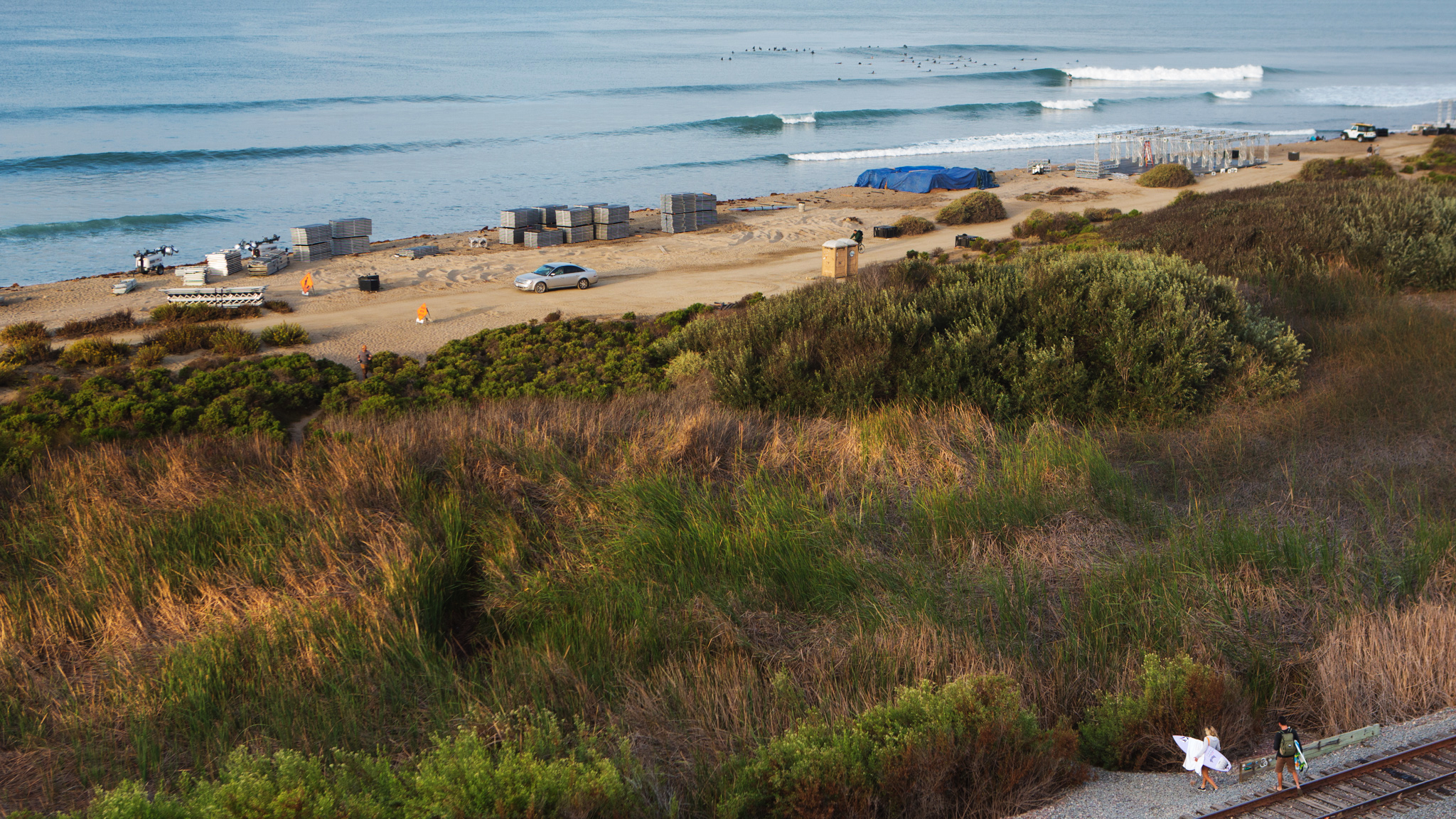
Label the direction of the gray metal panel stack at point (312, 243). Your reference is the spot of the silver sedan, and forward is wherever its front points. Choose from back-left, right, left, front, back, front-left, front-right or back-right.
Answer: right

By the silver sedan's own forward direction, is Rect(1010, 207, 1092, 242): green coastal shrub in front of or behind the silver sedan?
behind

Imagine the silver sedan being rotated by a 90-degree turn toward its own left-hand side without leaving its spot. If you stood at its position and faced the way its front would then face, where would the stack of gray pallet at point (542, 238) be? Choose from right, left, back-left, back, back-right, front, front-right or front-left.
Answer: back-left

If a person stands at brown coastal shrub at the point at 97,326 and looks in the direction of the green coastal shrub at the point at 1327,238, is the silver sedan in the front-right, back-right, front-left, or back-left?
front-left

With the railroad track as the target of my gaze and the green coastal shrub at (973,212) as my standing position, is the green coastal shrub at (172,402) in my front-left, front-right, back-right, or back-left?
front-right

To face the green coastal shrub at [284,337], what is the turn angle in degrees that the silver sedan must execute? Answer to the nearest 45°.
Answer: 0° — it already faces it

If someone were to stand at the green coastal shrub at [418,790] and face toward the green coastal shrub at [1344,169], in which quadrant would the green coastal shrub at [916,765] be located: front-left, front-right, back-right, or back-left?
front-right

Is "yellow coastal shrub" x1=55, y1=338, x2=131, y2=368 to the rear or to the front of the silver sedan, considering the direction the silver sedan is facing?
to the front

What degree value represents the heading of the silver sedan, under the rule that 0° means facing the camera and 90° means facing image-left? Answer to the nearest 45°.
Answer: approximately 45°

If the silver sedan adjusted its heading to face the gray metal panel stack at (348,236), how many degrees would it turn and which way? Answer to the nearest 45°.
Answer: approximately 90° to its right

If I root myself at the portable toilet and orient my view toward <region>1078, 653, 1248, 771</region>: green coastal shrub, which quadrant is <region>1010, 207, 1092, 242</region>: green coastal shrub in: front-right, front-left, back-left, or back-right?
back-left

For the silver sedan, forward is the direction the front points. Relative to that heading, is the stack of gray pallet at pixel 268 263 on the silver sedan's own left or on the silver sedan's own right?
on the silver sedan's own right

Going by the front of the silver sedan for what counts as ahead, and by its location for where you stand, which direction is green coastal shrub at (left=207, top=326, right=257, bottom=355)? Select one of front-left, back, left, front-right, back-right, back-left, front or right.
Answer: front

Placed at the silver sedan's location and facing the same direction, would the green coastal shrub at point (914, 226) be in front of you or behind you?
behind
